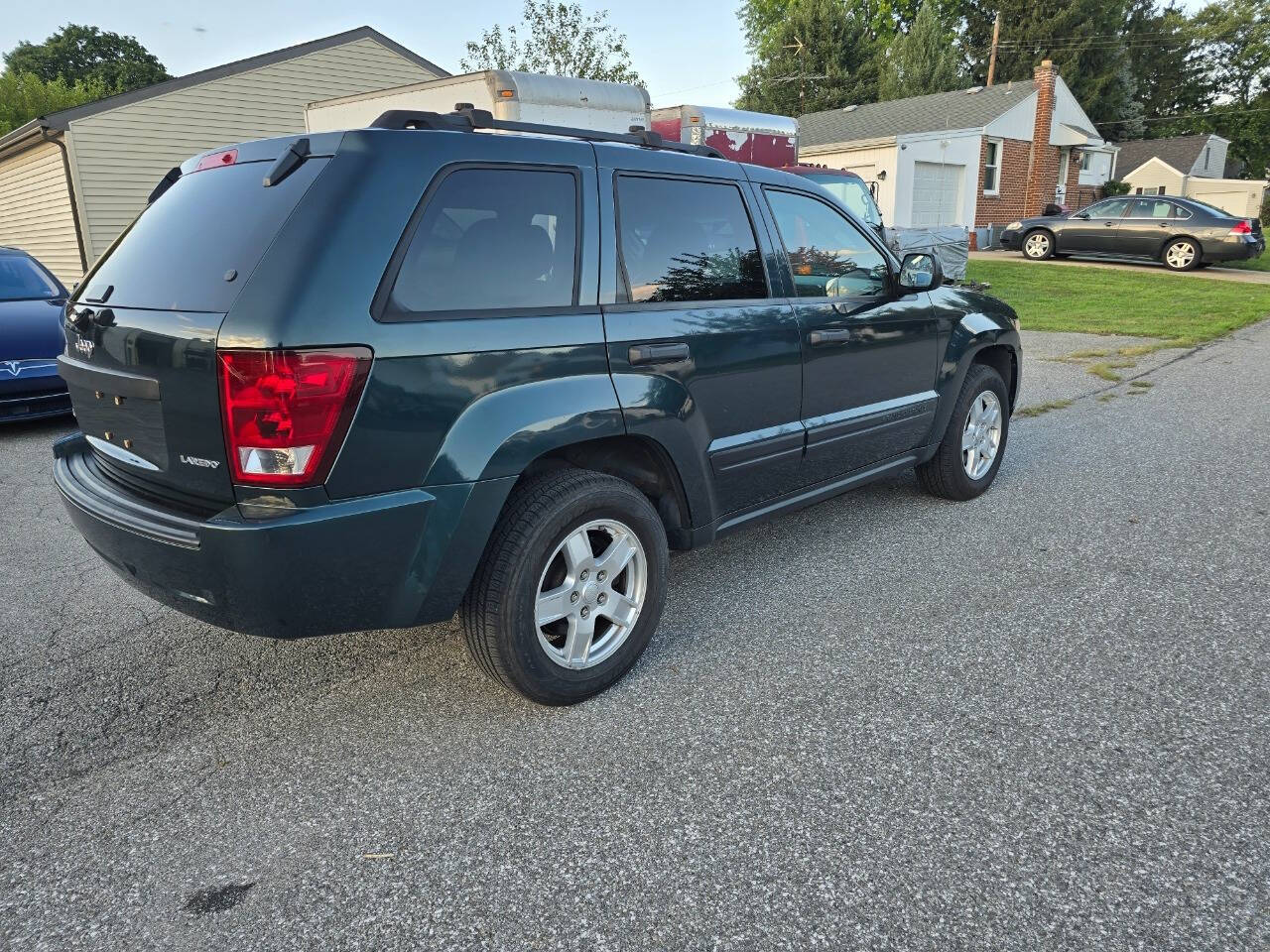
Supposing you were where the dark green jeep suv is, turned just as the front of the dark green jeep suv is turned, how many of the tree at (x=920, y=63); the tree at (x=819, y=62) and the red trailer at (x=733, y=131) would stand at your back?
0

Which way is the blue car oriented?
toward the camera

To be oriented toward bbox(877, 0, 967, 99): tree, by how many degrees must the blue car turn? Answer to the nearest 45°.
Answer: approximately 135° to its left

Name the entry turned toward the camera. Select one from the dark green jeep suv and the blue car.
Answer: the blue car

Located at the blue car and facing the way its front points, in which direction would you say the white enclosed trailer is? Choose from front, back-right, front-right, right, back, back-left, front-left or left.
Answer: left

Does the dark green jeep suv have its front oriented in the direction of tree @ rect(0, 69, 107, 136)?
no

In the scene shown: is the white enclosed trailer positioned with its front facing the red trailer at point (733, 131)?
no

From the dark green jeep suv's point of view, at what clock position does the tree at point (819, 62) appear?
The tree is roughly at 11 o'clock from the dark green jeep suv.

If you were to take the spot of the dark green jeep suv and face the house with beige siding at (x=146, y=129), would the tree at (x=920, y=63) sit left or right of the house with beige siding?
right

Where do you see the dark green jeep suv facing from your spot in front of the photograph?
facing away from the viewer and to the right of the viewer

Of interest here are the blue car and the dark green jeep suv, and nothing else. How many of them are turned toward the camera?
1

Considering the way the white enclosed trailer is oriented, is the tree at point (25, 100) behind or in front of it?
behind

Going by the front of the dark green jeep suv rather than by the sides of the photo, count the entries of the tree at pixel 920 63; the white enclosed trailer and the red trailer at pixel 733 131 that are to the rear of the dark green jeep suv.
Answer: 0

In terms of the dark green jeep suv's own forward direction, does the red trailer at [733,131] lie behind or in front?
in front
